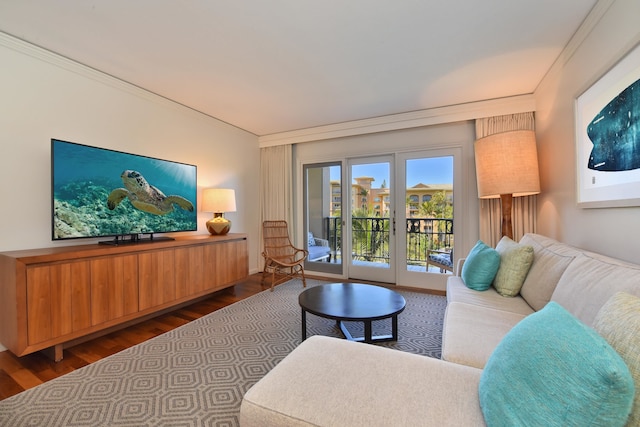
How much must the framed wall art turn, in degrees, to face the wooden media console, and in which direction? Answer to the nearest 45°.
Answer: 0° — it already faces it

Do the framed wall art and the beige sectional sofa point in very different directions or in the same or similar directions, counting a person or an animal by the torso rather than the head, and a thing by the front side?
same or similar directions

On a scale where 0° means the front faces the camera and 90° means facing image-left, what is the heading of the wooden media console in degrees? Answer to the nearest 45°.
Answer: approximately 315°

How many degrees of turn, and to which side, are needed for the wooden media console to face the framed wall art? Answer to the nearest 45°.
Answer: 0° — it already faces it

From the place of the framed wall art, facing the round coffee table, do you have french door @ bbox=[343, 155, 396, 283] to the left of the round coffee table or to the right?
right

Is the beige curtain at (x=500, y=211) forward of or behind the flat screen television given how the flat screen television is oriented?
forward

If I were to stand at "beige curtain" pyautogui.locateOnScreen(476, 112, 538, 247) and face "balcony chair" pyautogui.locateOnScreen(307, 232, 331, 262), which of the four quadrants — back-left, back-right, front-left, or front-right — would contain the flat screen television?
front-left

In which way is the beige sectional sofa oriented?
to the viewer's left

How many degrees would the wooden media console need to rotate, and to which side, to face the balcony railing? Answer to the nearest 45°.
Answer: approximately 45° to its left

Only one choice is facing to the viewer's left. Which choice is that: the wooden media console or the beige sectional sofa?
the beige sectional sofa

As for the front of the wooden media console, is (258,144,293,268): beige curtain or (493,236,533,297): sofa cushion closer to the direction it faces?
the sofa cushion

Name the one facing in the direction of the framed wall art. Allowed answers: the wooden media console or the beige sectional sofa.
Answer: the wooden media console

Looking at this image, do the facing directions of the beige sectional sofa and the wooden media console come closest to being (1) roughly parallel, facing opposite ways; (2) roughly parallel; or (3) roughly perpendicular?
roughly parallel, facing opposite ways

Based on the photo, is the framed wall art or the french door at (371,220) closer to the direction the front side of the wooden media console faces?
the framed wall art

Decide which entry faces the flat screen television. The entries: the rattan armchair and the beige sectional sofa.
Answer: the beige sectional sofa

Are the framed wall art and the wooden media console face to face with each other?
yes

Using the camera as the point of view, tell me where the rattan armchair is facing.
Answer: facing the viewer and to the right of the viewer

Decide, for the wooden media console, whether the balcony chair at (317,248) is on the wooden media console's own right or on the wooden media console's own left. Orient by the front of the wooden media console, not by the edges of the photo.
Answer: on the wooden media console's own left

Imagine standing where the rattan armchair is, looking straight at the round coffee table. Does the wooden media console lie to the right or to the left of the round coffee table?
right

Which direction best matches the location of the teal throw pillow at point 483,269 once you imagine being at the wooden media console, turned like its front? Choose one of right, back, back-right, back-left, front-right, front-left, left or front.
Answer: front

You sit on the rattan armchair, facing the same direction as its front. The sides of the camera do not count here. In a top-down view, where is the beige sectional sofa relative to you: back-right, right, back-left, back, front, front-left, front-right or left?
front-right
